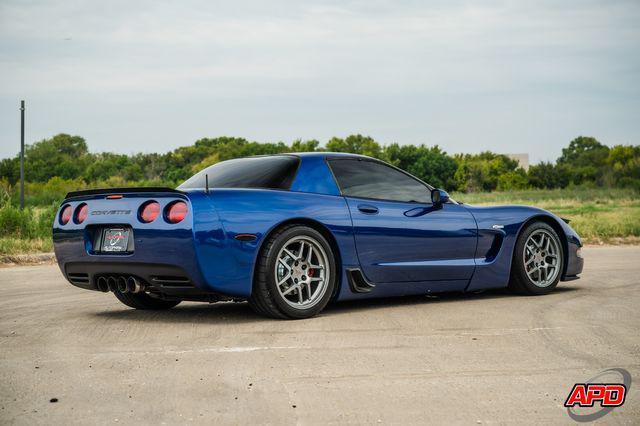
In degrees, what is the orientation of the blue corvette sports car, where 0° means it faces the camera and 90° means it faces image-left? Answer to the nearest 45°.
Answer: approximately 225°
